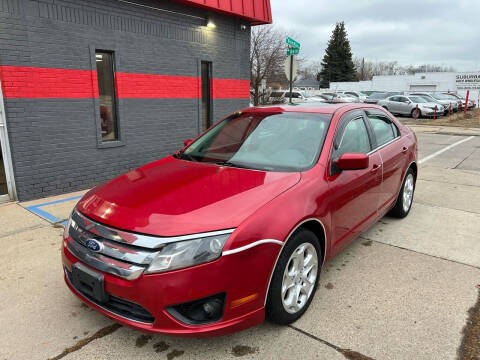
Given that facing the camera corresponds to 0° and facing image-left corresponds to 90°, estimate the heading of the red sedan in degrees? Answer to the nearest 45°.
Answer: approximately 45°

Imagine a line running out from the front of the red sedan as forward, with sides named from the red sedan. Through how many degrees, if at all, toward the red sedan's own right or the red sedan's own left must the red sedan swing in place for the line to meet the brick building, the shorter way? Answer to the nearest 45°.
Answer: approximately 90° to the red sedan's own right

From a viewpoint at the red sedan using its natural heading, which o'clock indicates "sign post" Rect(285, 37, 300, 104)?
The sign post is roughly at 5 o'clock from the red sedan.

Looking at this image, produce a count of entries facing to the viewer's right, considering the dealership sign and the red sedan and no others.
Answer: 0

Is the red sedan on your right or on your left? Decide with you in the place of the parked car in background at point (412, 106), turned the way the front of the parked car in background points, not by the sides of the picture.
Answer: on your right

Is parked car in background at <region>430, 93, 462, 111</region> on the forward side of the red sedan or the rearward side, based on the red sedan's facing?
on the rearward side

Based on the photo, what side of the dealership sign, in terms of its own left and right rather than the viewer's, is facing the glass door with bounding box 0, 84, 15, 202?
front

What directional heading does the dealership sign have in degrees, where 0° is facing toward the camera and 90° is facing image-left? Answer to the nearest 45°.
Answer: approximately 0°
